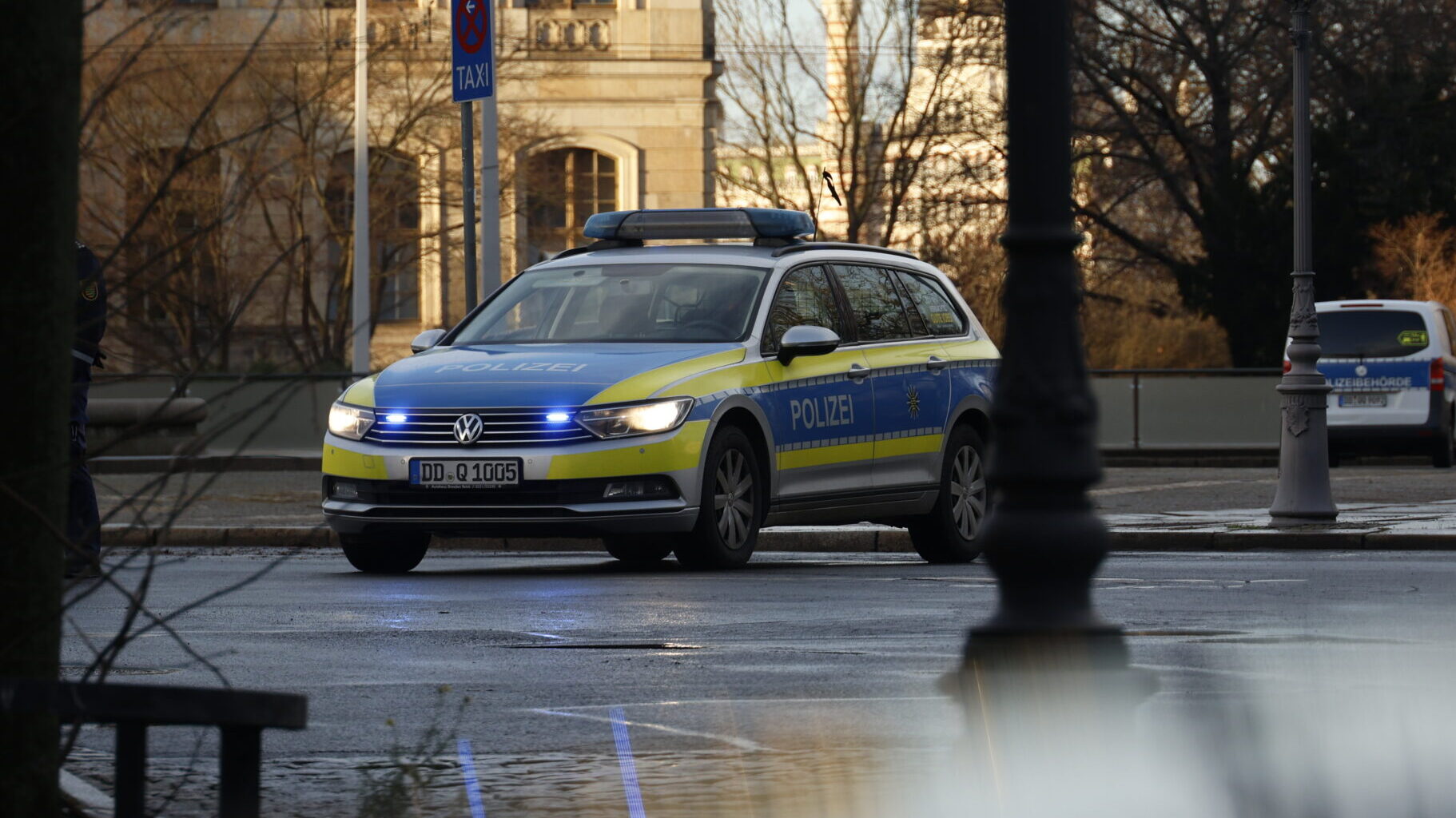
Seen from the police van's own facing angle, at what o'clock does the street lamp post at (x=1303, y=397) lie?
The street lamp post is roughly at 6 o'clock from the police van.

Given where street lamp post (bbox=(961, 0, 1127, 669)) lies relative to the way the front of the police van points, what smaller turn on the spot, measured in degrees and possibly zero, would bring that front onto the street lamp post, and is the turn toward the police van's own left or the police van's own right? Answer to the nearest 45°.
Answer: approximately 180°

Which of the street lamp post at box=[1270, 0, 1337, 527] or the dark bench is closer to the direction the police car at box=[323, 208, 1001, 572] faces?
the dark bench

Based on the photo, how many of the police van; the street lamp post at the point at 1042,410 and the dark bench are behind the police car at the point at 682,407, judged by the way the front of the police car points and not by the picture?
1

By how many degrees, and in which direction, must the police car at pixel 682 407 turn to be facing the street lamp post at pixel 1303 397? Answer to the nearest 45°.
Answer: approximately 180°

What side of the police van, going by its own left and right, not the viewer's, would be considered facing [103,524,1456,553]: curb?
back

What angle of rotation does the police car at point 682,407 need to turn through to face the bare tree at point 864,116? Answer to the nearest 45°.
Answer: approximately 135° to its right

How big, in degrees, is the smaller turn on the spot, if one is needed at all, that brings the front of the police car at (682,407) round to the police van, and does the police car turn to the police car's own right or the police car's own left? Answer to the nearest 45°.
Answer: approximately 180°

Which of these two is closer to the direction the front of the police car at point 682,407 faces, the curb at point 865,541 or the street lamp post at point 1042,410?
the street lamp post

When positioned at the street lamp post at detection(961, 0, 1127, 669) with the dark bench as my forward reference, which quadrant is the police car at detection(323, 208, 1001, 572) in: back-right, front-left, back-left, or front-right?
back-right

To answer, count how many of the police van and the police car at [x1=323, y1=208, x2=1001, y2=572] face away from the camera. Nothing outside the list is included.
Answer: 1

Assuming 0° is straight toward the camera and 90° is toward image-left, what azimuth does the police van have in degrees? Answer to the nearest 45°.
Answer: approximately 180°

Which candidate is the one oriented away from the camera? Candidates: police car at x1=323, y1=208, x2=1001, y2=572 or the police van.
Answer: the police van

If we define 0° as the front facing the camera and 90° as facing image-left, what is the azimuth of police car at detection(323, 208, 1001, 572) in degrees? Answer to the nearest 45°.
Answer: approximately 45°

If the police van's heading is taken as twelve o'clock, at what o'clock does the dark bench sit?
The dark bench is roughly at 6 o'clock from the police van.
